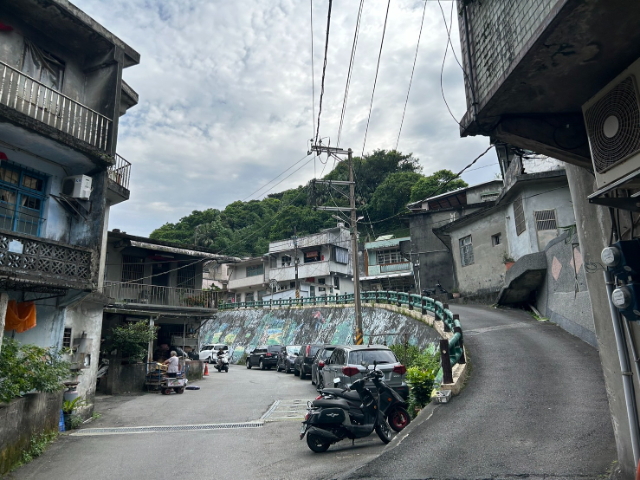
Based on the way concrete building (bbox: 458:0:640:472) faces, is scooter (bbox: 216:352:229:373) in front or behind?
in front

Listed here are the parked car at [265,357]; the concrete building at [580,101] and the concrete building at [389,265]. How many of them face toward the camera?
1

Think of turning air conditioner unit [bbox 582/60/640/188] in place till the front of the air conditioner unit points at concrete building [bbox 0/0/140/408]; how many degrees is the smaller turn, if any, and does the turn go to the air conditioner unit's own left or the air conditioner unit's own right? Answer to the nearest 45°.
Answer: approximately 45° to the air conditioner unit's own right

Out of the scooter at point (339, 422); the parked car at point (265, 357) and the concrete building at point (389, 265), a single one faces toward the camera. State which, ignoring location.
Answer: the concrete building

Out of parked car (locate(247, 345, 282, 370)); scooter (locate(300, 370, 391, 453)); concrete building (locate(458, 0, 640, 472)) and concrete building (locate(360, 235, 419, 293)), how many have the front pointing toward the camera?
1

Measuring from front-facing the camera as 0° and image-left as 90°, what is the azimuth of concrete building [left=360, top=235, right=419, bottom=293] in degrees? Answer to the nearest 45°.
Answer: approximately 0°

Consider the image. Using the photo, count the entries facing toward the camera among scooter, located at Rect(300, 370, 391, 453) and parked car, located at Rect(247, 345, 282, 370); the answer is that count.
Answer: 0

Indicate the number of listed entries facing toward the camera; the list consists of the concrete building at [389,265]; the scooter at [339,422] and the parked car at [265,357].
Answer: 1

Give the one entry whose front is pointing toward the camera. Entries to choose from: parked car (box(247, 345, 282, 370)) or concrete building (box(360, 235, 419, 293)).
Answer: the concrete building

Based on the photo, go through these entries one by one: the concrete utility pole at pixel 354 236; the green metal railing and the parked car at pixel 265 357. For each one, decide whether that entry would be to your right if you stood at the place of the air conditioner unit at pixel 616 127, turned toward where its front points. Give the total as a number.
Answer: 3

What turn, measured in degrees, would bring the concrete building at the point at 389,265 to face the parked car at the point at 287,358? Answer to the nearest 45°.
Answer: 0° — it already faces it

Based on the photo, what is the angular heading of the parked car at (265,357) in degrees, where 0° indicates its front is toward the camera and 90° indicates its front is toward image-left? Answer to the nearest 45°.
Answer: approximately 135°

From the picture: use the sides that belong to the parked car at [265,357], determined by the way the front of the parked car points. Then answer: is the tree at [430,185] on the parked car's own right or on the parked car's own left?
on the parked car's own right

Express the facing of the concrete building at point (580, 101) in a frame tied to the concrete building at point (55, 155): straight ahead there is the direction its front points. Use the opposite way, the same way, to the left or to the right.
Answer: the opposite way

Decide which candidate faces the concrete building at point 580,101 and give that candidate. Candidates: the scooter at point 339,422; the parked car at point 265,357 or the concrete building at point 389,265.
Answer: the concrete building at point 389,265

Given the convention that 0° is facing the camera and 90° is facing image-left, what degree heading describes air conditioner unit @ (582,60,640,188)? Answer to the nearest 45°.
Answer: approximately 45°

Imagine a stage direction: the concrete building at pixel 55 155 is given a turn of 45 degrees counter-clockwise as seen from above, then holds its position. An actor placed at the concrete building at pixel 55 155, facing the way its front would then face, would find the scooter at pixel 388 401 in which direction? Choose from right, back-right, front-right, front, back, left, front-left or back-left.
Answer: front-right
